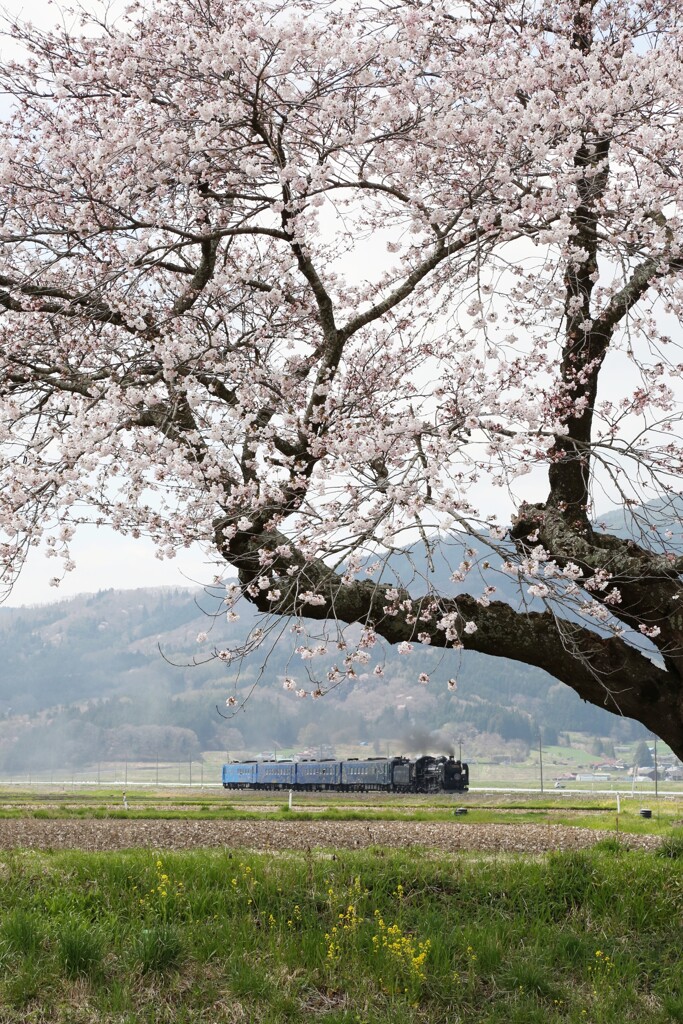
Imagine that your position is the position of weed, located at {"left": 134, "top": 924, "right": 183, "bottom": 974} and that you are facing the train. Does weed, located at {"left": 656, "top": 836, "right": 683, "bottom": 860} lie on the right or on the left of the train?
right

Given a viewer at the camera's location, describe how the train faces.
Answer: facing the viewer and to the right of the viewer

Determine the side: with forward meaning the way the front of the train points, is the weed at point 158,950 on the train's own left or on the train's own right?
on the train's own right

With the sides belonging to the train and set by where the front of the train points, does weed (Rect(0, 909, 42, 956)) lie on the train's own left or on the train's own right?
on the train's own right

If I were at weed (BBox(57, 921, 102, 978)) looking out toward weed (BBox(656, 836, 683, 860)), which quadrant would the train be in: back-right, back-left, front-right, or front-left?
front-left

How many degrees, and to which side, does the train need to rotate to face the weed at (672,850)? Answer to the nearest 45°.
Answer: approximately 45° to its right

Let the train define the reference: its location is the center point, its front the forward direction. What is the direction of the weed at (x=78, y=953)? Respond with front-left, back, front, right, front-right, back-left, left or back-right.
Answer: front-right
